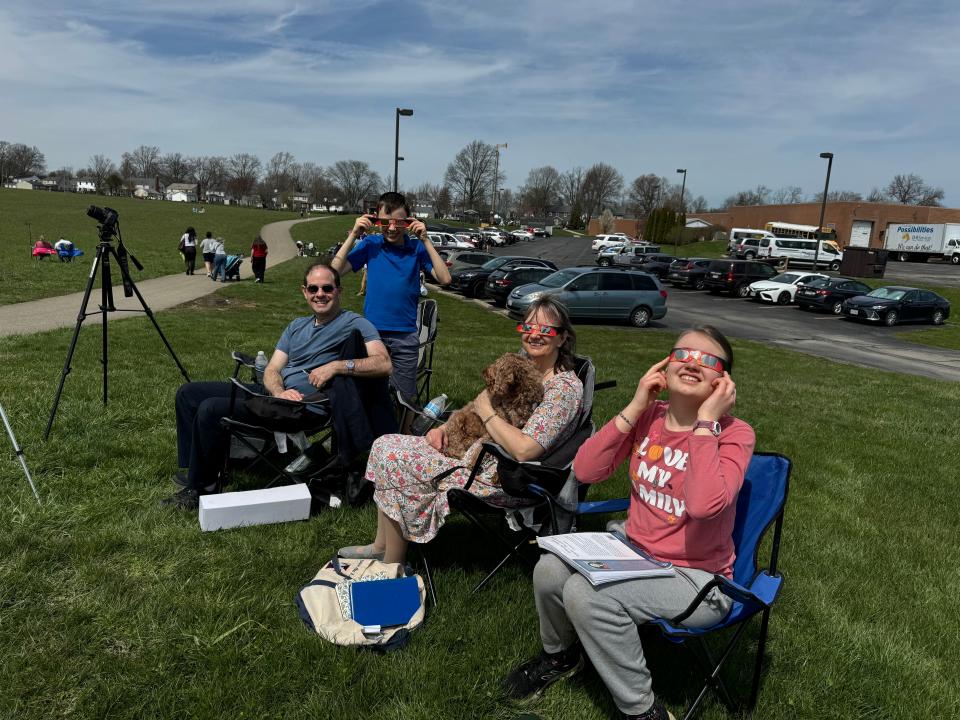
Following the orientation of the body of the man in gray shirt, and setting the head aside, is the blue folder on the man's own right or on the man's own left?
on the man's own left

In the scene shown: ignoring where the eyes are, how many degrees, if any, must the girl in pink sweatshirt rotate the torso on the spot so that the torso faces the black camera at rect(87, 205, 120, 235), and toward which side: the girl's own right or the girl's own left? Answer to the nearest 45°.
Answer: approximately 90° to the girl's own right

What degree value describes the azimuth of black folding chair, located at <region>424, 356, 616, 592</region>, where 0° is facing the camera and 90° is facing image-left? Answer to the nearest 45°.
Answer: approximately 45°

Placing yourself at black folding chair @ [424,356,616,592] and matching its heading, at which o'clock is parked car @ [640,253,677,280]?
The parked car is roughly at 5 o'clock from the black folding chair.

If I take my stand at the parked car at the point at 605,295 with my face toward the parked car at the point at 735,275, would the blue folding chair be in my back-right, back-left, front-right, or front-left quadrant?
back-right

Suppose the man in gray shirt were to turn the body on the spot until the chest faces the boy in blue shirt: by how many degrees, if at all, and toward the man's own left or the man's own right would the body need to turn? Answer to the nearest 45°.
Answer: approximately 180°
